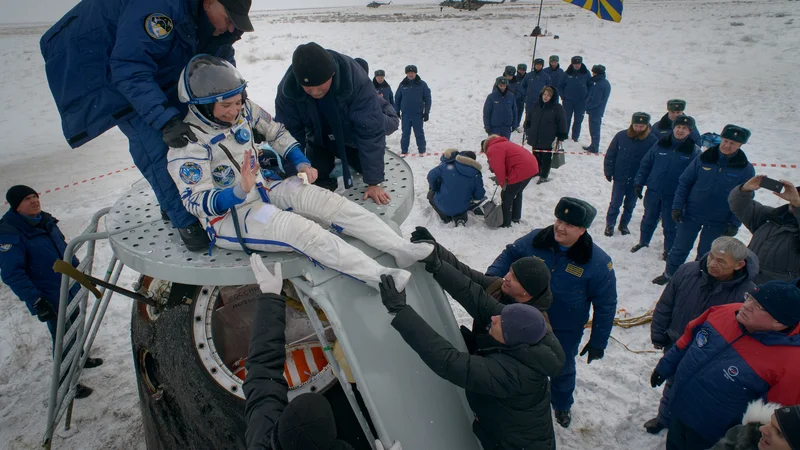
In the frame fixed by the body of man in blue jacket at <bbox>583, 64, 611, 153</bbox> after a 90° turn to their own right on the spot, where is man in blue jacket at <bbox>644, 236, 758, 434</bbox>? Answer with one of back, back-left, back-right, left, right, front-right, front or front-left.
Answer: back

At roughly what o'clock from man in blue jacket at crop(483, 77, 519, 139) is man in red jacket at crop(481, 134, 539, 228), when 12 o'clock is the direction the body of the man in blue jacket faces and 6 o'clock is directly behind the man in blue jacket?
The man in red jacket is roughly at 12 o'clock from the man in blue jacket.

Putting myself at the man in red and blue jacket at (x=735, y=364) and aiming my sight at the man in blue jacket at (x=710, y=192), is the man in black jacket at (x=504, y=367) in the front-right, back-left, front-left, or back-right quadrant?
back-left

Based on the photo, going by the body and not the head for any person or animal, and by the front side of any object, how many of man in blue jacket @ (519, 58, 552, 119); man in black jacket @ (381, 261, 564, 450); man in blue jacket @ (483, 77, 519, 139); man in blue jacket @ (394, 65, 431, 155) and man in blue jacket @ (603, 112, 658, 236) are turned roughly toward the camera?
4

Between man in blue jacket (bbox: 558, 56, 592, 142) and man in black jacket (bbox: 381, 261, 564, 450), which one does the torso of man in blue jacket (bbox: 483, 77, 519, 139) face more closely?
the man in black jacket

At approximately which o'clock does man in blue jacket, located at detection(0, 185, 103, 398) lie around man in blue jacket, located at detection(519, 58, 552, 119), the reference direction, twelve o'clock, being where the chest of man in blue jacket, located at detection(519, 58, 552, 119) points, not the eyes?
man in blue jacket, located at detection(0, 185, 103, 398) is roughly at 1 o'clock from man in blue jacket, located at detection(519, 58, 552, 119).

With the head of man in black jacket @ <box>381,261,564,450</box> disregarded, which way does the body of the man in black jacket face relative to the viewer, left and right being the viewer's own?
facing to the left of the viewer

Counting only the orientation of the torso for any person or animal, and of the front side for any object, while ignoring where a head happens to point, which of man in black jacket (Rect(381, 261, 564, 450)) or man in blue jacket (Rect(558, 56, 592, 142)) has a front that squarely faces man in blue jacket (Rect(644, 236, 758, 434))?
man in blue jacket (Rect(558, 56, 592, 142))

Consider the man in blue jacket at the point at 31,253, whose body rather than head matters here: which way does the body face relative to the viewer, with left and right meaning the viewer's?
facing the viewer and to the right of the viewer

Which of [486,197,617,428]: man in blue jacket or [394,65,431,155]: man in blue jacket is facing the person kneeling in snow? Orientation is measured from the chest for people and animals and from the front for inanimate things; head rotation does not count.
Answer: [394,65,431,155]: man in blue jacket
